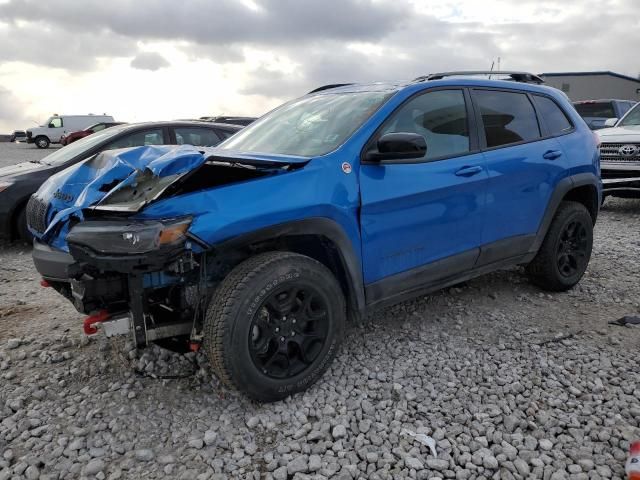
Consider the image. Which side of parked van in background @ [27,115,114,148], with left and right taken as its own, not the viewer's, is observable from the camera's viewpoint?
left

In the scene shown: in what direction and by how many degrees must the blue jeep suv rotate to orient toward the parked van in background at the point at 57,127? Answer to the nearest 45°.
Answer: approximately 90° to its right

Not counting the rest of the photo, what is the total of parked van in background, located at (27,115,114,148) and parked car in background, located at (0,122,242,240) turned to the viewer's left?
2

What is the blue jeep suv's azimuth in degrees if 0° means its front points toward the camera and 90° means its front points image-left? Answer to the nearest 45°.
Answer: approximately 45°

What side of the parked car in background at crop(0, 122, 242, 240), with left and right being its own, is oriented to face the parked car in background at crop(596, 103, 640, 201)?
back

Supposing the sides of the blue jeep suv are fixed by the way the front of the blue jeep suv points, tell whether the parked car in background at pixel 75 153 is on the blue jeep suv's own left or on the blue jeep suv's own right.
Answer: on the blue jeep suv's own right

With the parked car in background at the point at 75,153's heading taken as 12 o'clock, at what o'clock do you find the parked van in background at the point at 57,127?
the parked van in background at the point at 57,127 is roughly at 3 o'clock from the parked car in background at the point at 75,153.

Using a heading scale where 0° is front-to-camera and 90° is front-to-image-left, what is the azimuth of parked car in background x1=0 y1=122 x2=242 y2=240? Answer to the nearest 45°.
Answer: approximately 90°

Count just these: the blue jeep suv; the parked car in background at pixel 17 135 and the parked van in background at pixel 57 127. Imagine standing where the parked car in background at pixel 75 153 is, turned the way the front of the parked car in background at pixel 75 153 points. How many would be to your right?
2

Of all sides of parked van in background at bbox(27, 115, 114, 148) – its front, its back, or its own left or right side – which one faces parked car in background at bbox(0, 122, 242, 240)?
left
